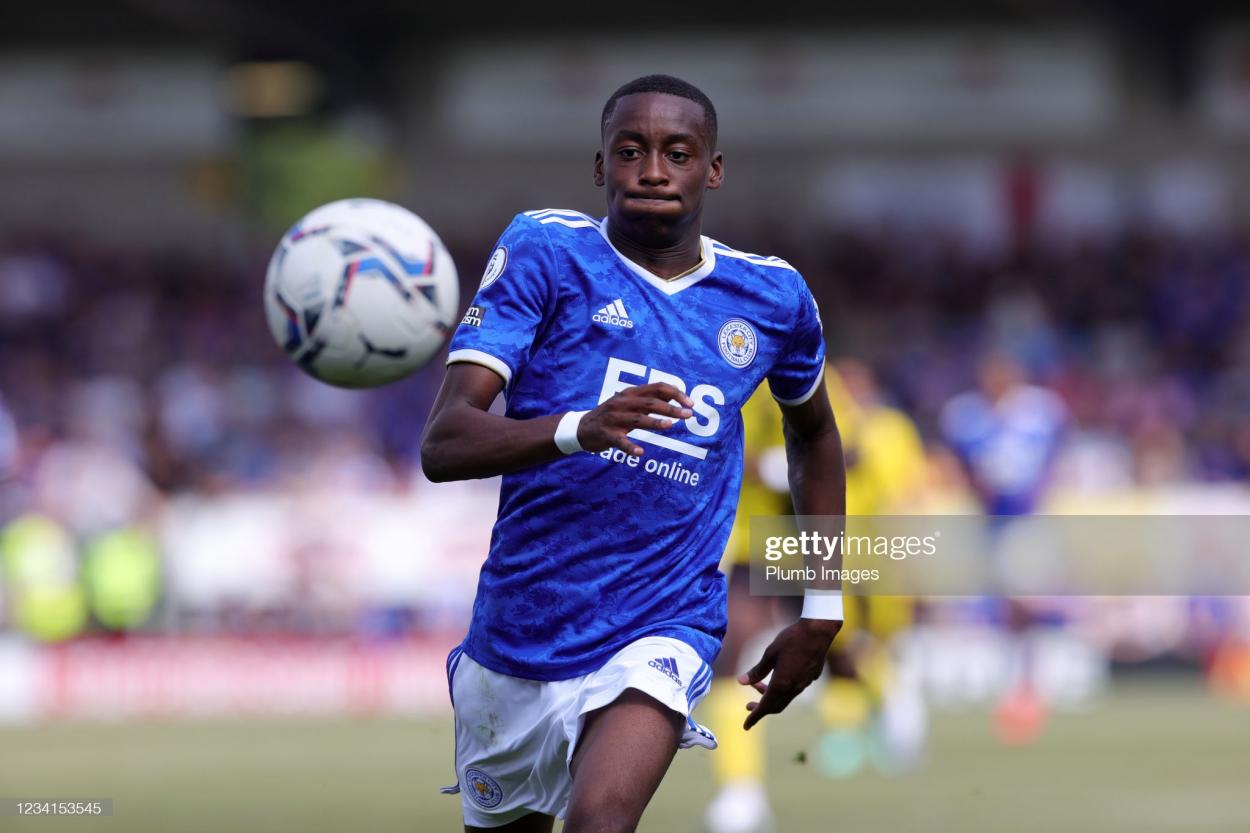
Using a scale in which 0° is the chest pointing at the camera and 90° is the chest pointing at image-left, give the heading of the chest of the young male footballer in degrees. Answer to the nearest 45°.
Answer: approximately 0°

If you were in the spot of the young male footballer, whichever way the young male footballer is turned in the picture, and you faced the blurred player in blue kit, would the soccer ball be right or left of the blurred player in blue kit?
left

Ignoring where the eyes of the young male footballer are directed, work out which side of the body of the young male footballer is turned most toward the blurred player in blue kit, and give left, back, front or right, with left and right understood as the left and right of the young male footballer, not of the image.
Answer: back

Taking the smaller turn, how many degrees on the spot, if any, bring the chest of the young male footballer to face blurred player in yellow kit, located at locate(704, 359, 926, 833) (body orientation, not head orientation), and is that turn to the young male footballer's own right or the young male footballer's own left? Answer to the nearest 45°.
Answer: approximately 180°
